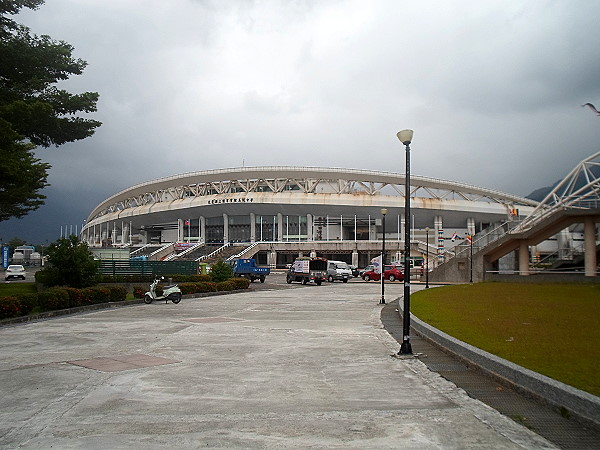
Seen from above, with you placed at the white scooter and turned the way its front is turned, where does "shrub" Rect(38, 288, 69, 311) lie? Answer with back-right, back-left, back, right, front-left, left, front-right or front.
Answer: front-left

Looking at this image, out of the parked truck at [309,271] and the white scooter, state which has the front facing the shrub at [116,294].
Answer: the white scooter

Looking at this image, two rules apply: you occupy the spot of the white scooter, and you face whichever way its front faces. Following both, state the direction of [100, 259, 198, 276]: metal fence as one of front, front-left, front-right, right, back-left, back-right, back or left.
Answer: right

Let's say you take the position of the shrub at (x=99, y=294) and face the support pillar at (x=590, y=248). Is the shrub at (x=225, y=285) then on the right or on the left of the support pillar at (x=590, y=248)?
left

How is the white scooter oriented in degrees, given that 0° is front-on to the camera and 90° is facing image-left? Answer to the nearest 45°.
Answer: approximately 90°

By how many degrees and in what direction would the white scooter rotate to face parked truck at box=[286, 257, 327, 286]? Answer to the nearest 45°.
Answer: approximately 135° to its right
